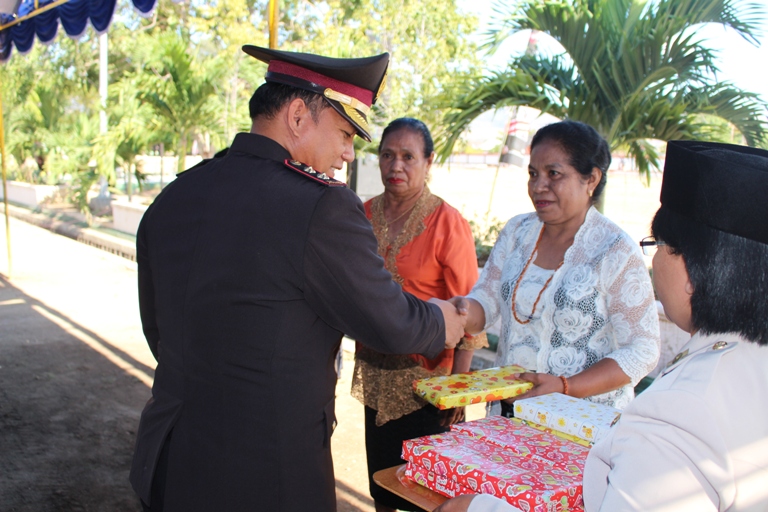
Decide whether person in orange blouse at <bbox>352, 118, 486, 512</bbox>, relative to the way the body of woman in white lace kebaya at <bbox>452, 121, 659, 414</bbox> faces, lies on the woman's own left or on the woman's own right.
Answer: on the woman's own right

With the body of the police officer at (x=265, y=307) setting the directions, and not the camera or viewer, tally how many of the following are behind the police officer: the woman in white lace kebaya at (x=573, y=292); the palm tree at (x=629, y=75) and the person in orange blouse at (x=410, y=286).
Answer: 0

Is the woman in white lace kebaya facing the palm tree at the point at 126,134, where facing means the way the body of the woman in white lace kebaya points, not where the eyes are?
no

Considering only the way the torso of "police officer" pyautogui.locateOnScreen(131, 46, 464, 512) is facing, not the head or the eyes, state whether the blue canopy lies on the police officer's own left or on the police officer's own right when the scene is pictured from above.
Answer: on the police officer's own left

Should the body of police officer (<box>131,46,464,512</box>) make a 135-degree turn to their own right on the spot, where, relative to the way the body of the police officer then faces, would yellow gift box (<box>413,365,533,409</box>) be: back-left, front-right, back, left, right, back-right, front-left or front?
left

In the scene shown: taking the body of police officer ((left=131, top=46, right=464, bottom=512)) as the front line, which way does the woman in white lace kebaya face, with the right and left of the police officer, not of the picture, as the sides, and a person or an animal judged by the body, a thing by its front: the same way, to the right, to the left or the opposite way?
the opposite way

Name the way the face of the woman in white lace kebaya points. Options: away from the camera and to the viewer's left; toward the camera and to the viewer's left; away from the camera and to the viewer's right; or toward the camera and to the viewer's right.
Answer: toward the camera and to the viewer's left

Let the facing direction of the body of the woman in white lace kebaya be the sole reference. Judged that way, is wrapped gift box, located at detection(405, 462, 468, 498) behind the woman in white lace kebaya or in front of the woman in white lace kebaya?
in front

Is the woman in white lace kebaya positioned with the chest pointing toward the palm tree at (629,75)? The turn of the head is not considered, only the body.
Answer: no

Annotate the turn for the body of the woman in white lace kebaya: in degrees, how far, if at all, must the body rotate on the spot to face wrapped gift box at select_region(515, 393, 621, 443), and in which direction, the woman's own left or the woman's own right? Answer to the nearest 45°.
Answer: approximately 45° to the woman's own left

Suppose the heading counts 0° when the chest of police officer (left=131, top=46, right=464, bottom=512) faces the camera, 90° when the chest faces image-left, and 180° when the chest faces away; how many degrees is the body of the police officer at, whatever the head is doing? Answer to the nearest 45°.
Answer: approximately 225°

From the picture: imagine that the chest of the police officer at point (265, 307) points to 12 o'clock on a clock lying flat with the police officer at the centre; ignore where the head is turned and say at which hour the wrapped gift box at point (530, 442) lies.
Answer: The wrapped gift box is roughly at 2 o'clock from the police officer.

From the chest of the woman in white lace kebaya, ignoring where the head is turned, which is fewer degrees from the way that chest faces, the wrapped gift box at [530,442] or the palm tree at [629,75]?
the wrapped gift box

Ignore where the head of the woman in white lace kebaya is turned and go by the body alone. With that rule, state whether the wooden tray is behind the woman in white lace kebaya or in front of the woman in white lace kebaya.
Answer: in front

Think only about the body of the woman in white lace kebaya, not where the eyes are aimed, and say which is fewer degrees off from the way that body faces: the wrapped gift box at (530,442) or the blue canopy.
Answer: the wrapped gift box

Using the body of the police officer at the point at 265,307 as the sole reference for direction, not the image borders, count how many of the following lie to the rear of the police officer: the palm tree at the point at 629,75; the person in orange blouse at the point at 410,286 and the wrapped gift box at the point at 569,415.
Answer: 0

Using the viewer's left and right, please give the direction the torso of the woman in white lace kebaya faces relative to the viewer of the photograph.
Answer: facing the viewer and to the left of the viewer

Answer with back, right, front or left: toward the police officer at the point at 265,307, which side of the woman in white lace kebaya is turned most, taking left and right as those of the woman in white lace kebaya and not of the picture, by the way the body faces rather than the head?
front
